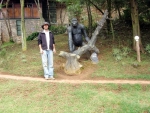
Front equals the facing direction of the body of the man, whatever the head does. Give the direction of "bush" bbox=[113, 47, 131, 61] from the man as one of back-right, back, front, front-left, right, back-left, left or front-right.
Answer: back-left

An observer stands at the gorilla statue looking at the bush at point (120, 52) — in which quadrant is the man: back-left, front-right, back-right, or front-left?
back-right

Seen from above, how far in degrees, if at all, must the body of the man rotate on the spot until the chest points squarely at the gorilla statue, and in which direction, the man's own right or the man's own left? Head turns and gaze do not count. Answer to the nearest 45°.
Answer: approximately 135° to the man's own left

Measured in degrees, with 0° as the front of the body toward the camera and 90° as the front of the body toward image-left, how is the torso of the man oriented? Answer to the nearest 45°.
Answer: approximately 0°
